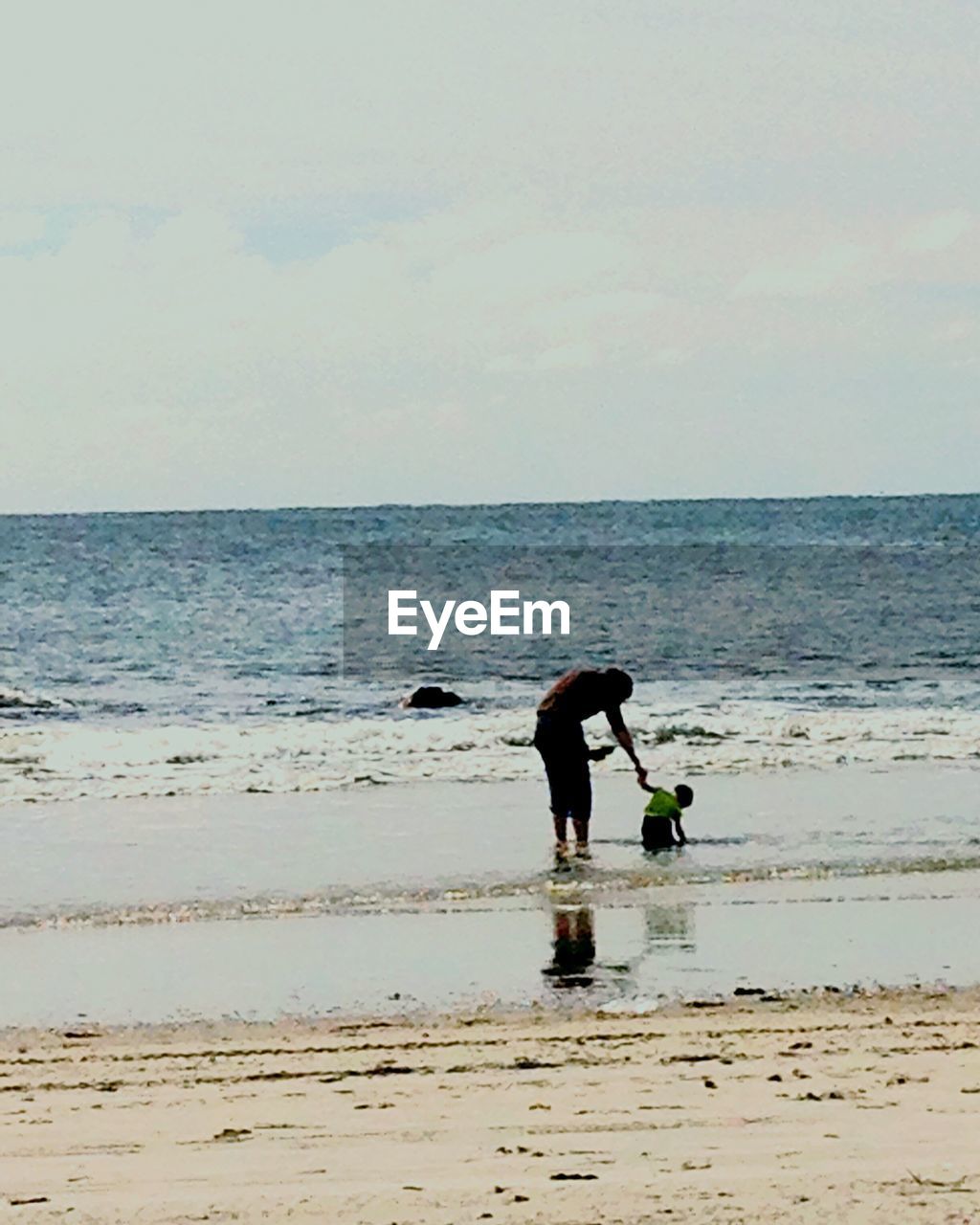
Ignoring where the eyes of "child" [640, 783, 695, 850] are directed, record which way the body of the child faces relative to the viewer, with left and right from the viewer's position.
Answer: facing to the right of the viewer
